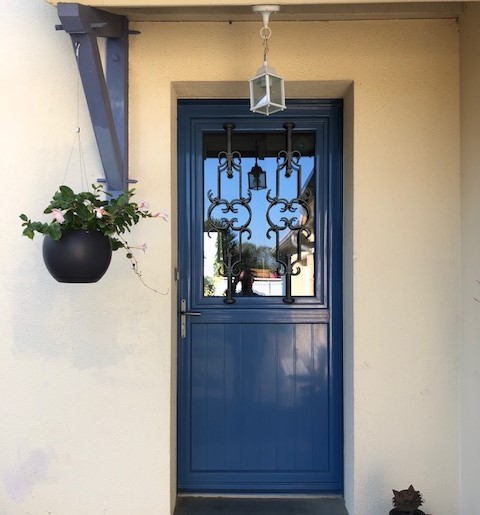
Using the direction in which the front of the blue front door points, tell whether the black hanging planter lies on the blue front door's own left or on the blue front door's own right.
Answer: on the blue front door's own right

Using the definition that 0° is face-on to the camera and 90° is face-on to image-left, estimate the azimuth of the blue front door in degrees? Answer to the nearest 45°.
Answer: approximately 0°
